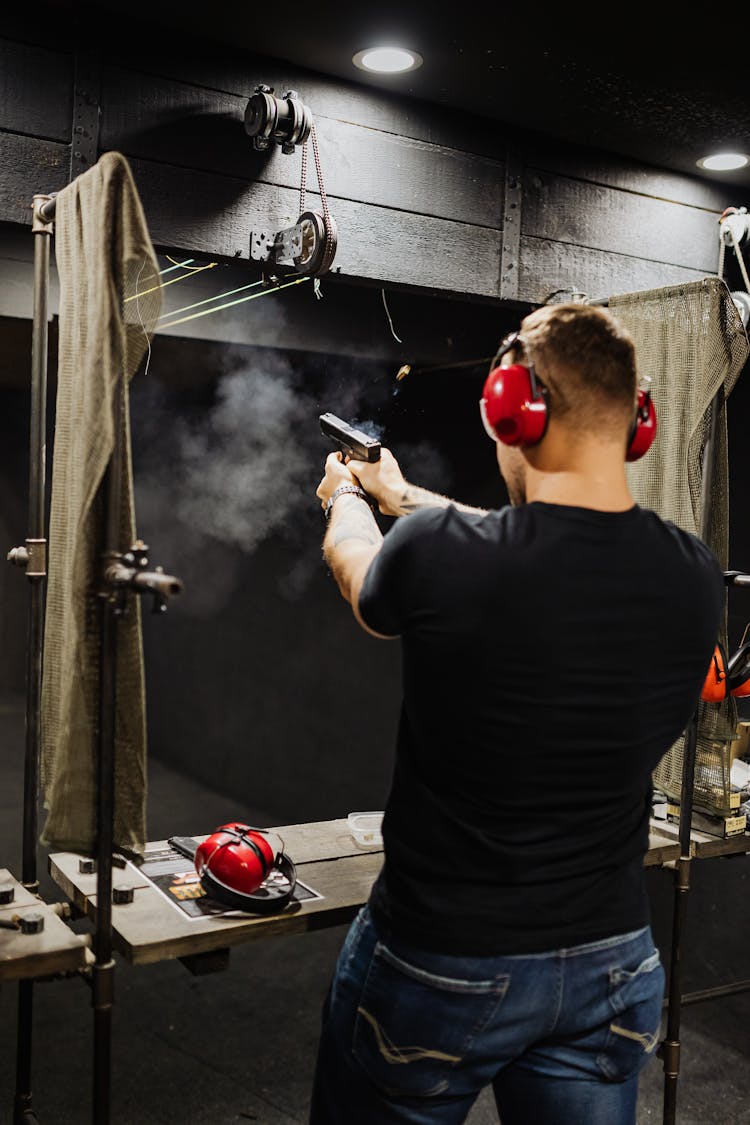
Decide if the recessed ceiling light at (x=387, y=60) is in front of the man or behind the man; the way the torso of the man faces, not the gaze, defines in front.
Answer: in front

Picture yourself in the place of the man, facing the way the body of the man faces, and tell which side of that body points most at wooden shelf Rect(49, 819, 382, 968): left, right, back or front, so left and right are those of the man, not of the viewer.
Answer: front

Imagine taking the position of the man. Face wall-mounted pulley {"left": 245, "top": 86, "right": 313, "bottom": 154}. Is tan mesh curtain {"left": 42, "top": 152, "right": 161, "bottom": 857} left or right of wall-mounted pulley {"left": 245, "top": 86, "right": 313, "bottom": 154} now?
left

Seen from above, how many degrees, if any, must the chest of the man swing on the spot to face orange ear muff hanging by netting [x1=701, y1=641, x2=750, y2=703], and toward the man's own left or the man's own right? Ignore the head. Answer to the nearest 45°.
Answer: approximately 45° to the man's own right

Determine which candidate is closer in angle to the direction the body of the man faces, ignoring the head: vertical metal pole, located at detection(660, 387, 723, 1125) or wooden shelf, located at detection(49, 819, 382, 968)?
the wooden shelf

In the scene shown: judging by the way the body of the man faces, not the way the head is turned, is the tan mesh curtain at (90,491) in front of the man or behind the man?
in front

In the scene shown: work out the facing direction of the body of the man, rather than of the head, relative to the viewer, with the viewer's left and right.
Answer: facing away from the viewer and to the left of the viewer

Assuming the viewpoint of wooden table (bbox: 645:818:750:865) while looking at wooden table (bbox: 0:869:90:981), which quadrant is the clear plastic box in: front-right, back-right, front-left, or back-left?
front-right

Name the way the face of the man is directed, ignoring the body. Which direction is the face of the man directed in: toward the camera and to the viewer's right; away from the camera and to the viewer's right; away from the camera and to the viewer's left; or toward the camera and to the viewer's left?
away from the camera and to the viewer's left

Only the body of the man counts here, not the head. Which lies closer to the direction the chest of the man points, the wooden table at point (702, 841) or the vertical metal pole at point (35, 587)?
the vertical metal pole

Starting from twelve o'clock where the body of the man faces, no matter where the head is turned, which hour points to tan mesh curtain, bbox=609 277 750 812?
The tan mesh curtain is roughly at 2 o'clock from the man.

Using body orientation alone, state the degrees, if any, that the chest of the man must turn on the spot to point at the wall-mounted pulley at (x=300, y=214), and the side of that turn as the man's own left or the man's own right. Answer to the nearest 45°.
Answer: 0° — they already face it

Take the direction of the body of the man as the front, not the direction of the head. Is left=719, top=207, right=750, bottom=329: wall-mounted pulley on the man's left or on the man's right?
on the man's right
